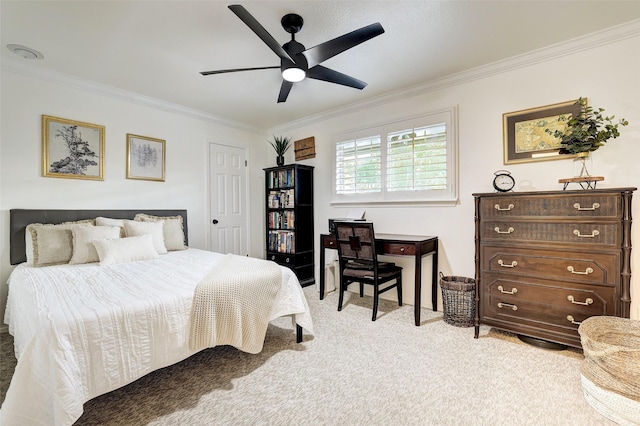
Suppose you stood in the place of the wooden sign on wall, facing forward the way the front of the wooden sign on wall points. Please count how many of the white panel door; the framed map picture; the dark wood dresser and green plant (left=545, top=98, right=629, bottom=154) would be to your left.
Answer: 3

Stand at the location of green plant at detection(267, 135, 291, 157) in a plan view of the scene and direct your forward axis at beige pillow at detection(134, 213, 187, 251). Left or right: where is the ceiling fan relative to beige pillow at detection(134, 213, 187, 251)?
left

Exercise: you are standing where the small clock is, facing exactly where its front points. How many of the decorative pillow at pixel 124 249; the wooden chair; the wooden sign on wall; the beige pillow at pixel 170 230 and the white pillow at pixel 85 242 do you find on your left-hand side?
0

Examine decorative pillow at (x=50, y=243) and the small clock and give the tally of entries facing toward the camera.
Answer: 2

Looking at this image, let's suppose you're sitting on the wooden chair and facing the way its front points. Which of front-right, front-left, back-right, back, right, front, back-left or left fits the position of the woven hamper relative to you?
right

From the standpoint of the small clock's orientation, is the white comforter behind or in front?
in front

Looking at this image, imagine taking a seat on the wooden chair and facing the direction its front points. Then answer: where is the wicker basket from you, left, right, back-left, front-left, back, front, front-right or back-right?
front-right

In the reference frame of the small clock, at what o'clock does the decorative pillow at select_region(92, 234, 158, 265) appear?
The decorative pillow is roughly at 2 o'clock from the small clock.

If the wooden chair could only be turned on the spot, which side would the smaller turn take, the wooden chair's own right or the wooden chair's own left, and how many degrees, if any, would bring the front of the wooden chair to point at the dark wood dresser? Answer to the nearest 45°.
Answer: approximately 45° to the wooden chair's own right

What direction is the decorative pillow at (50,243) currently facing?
toward the camera

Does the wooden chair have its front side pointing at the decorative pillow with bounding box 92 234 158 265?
no

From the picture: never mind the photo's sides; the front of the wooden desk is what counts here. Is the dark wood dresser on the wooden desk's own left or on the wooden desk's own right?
on the wooden desk's own left

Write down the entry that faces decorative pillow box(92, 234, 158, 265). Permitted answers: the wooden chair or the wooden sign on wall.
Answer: the wooden sign on wall

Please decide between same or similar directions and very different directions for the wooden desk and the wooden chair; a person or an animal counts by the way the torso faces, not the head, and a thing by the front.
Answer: very different directions

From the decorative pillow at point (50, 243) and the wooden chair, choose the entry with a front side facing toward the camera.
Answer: the decorative pillow

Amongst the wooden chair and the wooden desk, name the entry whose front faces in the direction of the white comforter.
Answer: the wooden desk

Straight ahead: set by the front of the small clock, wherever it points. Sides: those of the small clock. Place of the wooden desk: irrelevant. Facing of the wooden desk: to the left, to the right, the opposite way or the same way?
the same way

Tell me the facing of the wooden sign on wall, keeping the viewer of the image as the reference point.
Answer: facing the viewer and to the left of the viewer

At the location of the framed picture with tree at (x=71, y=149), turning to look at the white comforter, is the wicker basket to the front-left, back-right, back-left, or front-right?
front-left
